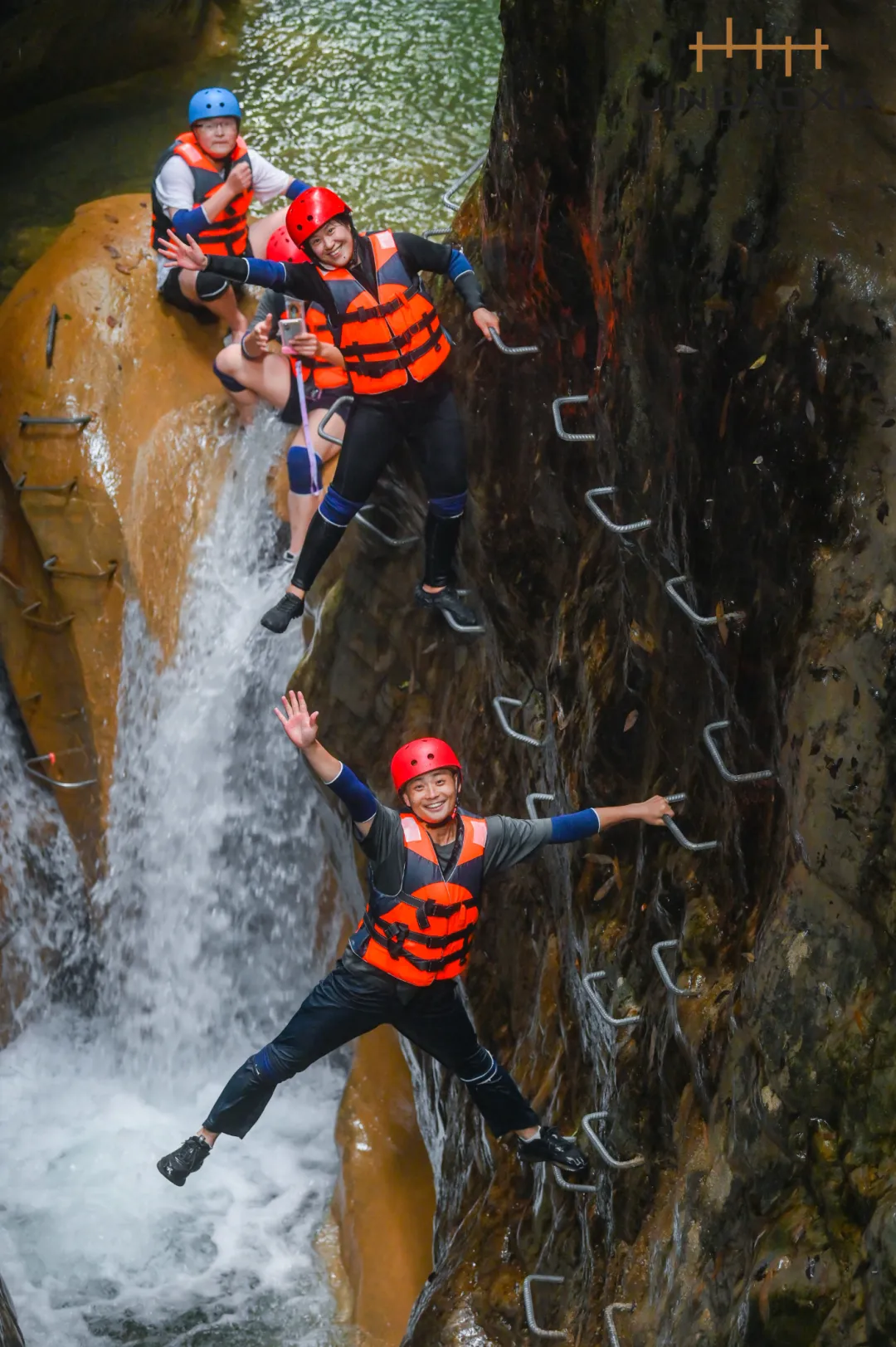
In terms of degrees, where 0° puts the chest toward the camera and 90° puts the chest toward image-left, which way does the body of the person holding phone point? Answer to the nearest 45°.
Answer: approximately 45°

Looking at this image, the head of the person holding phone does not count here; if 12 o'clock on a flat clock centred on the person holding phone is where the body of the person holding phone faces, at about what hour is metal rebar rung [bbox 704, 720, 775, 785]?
The metal rebar rung is roughly at 10 o'clock from the person holding phone.

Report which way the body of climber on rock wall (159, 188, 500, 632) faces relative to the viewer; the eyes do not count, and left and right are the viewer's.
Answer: facing the viewer

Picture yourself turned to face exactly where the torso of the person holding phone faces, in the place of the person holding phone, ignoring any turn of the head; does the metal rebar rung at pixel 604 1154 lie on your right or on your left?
on your left

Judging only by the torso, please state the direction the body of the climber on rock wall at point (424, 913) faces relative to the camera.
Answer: toward the camera

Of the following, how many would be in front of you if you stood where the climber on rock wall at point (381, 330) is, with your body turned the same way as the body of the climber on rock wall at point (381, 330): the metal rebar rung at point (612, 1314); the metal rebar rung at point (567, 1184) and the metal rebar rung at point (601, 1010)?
3

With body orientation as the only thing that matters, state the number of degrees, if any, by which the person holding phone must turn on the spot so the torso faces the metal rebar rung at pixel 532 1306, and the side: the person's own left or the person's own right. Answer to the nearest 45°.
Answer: approximately 45° to the person's own left

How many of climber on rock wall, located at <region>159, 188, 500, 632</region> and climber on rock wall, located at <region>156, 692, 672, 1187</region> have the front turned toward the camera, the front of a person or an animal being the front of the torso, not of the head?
2

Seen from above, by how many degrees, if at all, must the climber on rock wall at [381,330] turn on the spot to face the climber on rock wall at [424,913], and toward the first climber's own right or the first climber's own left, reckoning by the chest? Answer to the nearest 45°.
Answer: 0° — they already face them
